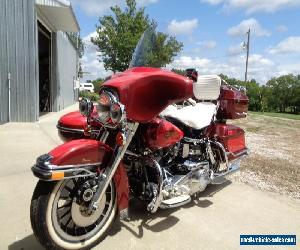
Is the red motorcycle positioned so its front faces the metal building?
no

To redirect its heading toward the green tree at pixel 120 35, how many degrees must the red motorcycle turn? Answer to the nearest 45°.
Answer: approximately 135° to its right

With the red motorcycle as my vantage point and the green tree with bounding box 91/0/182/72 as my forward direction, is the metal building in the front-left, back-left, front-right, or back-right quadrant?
front-left

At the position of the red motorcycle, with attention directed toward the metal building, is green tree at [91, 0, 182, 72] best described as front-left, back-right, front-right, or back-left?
front-right

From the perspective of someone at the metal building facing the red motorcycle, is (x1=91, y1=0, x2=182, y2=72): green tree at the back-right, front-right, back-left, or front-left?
back-left

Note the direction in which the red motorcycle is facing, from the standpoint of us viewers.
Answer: facing the viewer and to the left of the viewer
